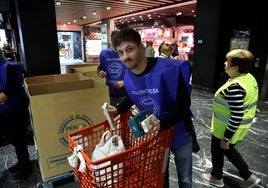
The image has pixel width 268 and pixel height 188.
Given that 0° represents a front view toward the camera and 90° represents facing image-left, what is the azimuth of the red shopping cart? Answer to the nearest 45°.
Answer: approximately 45°

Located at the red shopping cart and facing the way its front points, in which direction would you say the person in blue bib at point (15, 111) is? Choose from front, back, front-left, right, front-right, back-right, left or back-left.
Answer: right

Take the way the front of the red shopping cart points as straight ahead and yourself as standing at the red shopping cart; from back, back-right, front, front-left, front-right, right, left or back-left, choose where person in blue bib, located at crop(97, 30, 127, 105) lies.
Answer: back-right

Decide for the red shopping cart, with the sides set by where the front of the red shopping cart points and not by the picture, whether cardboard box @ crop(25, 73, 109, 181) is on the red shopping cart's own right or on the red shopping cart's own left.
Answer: on the red shopping cart's own right

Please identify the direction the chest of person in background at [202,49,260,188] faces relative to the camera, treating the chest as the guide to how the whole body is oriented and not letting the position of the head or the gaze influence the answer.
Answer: to the viewer's left

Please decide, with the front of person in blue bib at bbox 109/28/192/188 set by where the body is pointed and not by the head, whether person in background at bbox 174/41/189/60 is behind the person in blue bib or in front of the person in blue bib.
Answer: behind

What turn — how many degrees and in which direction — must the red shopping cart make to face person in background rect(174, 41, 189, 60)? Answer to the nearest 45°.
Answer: approximately 135° to its right

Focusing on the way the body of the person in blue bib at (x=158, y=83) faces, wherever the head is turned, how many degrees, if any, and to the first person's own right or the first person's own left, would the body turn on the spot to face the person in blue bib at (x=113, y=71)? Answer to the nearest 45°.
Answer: approximately 135° to the first person's own right
